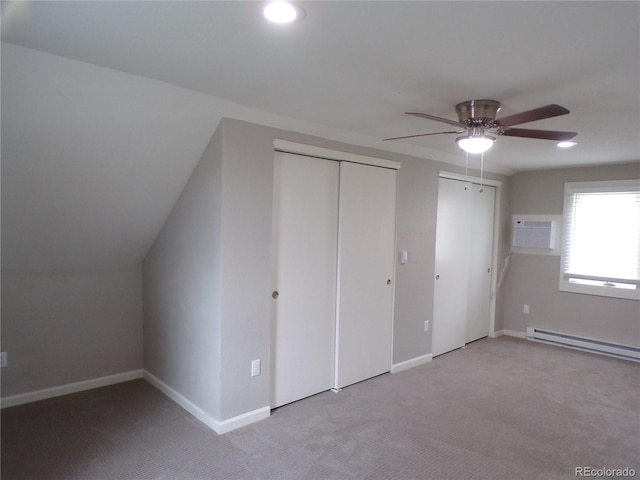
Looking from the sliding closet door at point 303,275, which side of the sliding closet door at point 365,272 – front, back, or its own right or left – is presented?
right

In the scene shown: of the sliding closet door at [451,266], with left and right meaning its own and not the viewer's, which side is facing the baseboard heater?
left

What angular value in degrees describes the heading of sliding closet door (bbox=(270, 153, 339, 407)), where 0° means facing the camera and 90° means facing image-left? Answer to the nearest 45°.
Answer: approximately 315°

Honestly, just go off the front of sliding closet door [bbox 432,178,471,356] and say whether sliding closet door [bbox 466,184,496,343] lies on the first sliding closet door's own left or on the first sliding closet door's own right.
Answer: on the first sliding closet door's own left

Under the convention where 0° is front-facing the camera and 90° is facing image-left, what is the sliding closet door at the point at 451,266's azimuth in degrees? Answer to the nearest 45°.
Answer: approximately 315°

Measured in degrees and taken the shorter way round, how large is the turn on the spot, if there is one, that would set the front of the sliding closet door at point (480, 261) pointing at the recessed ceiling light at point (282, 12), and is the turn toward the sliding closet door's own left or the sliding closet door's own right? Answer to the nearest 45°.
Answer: approximately 45° to the sliding closet door's own right

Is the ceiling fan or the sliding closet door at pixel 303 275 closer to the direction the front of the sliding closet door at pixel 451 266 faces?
the ceiling fan

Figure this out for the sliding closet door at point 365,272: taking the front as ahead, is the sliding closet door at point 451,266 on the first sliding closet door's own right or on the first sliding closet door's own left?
on the first sliding closet door's own left

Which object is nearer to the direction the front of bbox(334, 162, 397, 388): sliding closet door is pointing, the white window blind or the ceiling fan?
the ceiling fan

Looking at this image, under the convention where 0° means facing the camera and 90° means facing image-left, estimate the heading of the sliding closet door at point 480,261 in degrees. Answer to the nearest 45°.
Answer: approximately 315°

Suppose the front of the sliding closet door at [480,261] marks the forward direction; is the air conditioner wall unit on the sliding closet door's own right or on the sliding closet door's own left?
on the sliding closet door's own left

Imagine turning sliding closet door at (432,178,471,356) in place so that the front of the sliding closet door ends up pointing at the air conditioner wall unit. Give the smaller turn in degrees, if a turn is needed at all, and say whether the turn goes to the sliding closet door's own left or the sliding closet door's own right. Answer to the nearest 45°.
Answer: approximately 90° to the sliding closet door's own left
